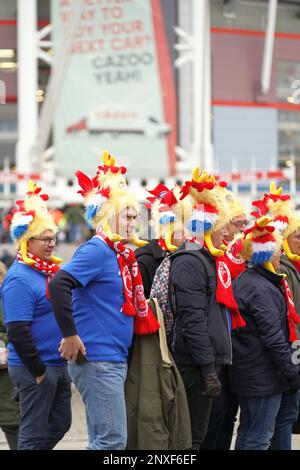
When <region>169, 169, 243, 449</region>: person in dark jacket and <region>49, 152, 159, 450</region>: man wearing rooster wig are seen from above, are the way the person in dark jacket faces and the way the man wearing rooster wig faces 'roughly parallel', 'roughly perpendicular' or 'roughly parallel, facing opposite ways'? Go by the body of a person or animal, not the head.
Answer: roughly parallel

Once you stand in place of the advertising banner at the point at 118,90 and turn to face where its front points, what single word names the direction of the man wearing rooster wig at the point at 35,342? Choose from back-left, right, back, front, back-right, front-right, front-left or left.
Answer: front

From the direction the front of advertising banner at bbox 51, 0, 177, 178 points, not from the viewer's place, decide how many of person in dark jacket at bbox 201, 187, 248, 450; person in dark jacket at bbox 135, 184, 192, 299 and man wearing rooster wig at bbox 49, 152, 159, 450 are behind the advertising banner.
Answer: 0

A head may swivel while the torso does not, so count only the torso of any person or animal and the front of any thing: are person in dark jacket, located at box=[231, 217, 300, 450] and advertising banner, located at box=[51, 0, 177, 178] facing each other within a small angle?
no

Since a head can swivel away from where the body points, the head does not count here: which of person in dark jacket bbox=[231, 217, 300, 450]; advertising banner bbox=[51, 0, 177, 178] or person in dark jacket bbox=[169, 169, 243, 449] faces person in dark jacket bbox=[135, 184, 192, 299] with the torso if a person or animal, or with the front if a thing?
the advertising banner

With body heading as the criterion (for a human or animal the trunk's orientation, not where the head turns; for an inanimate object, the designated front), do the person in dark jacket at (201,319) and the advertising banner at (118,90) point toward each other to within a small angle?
no

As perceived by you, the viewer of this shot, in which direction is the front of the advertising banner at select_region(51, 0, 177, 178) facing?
facing the viewer

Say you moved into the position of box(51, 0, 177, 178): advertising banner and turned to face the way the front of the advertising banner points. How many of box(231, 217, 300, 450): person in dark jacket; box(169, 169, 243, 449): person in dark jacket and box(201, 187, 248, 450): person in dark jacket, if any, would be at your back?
0

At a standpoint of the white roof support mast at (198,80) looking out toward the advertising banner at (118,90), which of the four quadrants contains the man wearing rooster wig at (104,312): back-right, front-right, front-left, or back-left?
front-left
